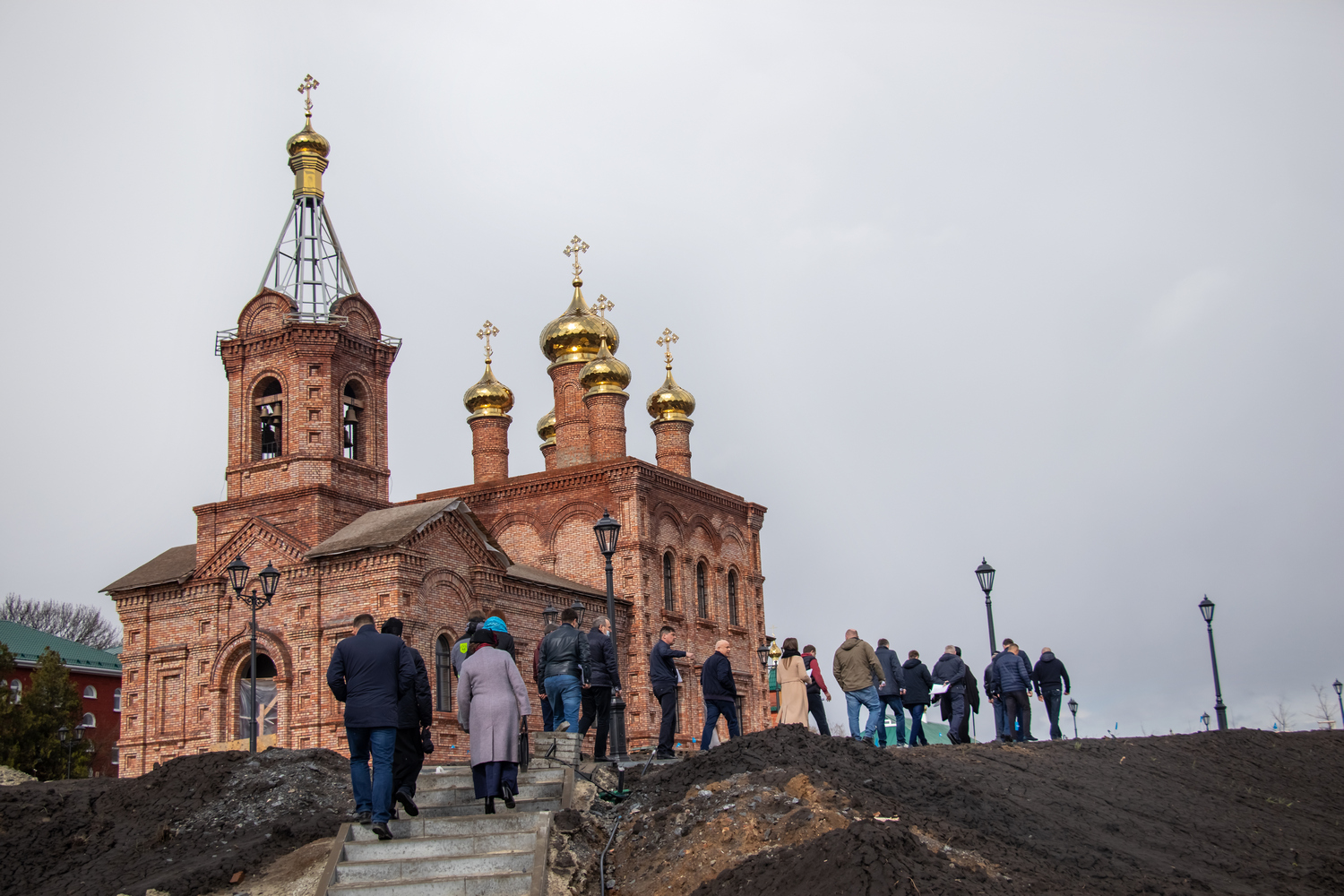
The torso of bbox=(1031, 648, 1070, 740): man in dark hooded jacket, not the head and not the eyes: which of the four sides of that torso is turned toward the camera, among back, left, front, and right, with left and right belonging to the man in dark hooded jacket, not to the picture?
back

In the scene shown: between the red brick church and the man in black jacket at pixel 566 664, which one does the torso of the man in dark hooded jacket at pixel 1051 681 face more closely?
the red brick church

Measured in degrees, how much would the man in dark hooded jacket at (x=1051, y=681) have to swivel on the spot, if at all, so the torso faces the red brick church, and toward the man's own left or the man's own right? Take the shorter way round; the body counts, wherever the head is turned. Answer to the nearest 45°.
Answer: approximately 90° to the man's own left

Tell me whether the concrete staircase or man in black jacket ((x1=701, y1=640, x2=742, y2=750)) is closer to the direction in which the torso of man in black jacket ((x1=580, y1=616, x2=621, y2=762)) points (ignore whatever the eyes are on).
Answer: the man in black jacket

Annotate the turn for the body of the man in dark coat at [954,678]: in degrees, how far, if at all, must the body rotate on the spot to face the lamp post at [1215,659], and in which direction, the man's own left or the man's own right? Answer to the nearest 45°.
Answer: approximately 45° to the man's own right

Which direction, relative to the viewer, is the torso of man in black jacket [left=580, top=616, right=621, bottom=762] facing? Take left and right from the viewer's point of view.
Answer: facing away from the viewer and to the right of the viewer

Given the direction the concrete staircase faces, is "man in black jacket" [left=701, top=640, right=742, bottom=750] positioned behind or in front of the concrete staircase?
behind

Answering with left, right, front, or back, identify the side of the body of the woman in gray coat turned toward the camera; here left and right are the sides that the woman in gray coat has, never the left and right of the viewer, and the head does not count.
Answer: back

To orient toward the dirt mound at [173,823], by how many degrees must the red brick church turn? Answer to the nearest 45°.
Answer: approximately 45° to its left

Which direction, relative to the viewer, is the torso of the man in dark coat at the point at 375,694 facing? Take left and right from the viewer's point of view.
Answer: facing away from the viewer

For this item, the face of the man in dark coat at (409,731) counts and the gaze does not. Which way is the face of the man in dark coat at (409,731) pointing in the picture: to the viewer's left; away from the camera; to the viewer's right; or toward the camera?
away from the camera

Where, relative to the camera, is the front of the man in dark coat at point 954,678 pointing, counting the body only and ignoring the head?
away from the camera

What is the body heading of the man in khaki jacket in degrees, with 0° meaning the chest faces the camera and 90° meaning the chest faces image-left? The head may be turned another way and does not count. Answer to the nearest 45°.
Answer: approximately 180°
